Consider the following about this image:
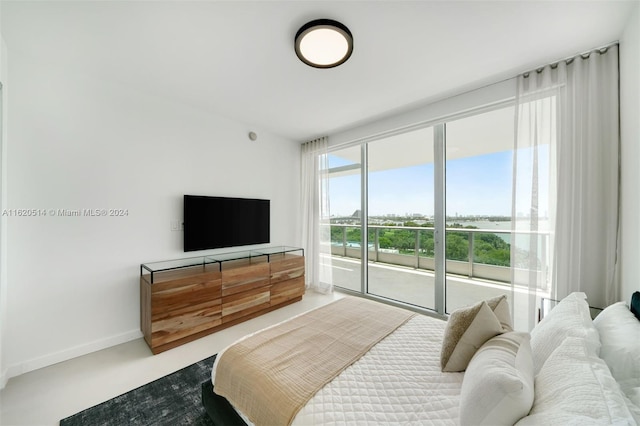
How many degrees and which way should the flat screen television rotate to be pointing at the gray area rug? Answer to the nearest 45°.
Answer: approximately 45° to its right

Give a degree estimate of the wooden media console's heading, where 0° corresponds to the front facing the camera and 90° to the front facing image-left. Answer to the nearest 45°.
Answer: approximately 315°

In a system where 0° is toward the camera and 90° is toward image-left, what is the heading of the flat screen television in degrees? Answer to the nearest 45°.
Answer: approximately 315°

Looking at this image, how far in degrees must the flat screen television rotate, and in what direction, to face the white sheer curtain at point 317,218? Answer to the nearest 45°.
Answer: approximately 45° to its left

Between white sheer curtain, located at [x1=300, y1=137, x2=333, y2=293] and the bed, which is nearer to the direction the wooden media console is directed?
the bed

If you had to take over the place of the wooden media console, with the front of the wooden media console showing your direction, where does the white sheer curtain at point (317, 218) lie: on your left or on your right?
on your left

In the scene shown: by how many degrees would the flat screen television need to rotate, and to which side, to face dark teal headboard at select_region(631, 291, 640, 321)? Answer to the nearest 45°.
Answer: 0° — it already faces it
